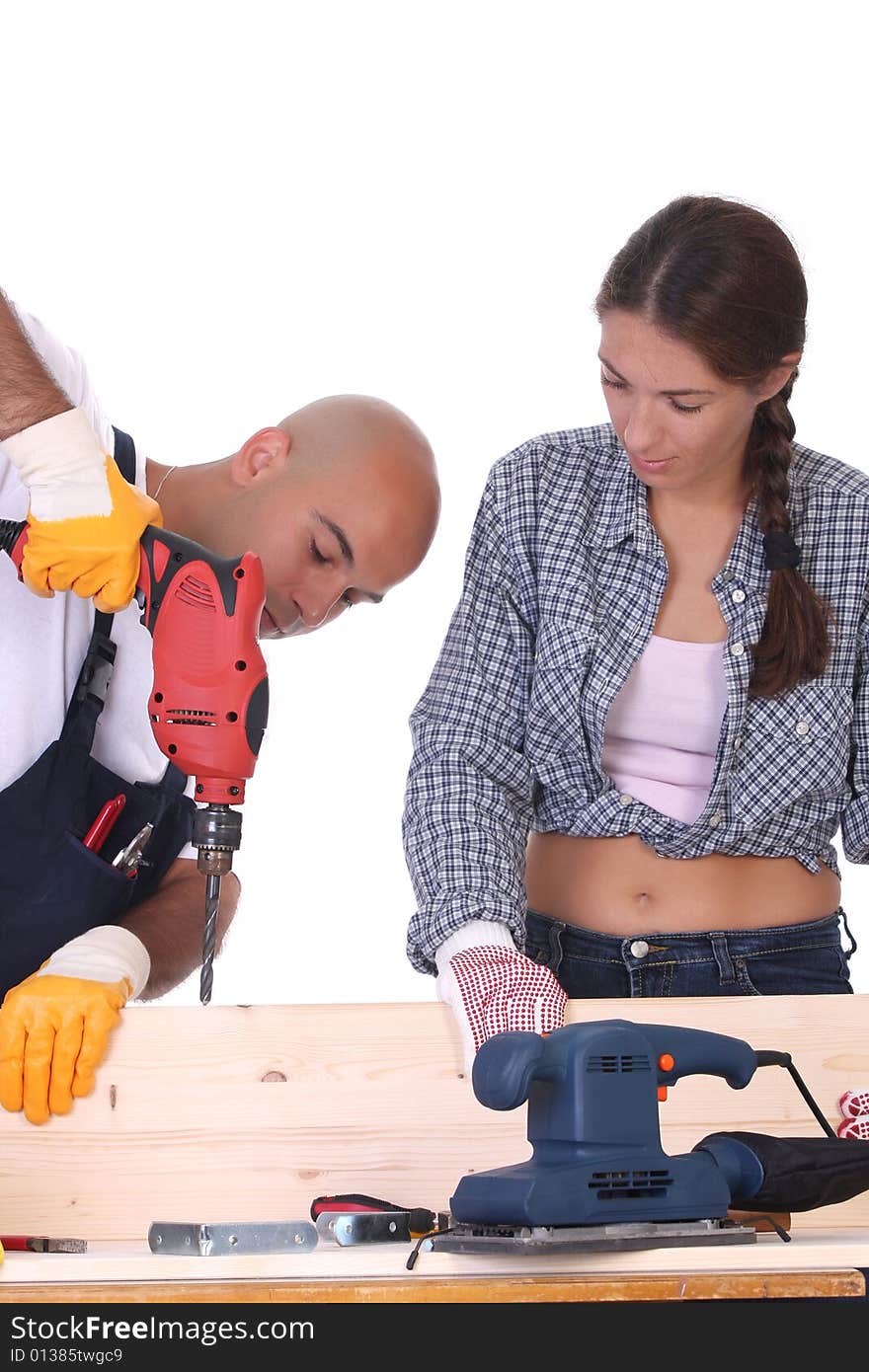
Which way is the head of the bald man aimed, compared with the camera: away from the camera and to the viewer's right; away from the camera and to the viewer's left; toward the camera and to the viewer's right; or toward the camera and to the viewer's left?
toward the camera and to the viewer's right

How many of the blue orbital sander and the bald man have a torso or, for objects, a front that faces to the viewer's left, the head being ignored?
1

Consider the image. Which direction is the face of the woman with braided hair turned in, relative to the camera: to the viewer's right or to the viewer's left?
to the viewer's left

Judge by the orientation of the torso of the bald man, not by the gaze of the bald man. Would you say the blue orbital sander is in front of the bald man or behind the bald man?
in front

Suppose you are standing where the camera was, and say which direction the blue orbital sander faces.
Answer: facing to the left of the viewer
